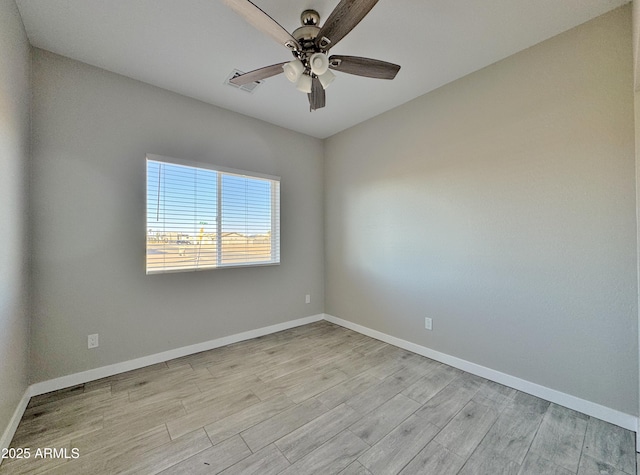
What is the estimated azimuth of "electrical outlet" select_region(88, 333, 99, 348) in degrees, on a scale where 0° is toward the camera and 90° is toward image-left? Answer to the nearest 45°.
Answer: approximately 0°
